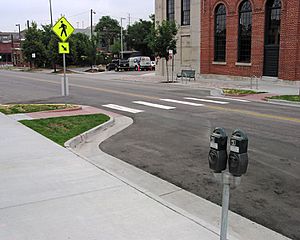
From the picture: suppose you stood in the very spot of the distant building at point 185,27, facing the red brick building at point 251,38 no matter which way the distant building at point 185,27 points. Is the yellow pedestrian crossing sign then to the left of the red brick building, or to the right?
right

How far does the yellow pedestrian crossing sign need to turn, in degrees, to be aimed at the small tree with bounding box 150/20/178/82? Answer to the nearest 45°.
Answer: approximately 135° to its left

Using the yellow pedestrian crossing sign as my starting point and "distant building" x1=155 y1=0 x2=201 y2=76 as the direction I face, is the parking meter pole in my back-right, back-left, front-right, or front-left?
back-right

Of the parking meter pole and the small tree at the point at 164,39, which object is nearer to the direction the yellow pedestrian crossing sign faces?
the parking meter pole

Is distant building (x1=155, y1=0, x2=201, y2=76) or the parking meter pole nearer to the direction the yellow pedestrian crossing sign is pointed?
the parking meter pole

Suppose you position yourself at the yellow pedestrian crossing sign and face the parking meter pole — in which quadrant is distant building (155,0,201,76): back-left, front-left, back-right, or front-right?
back-left

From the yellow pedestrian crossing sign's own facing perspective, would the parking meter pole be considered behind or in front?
in front

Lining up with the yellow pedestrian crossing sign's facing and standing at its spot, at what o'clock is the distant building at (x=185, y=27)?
The distant building is roughly at 7 o'clock from the yellow pedestrian crossing sign.

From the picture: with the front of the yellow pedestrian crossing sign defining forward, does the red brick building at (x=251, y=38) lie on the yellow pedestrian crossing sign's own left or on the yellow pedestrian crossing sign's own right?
on the yellow pedestrian crossing sign's own left

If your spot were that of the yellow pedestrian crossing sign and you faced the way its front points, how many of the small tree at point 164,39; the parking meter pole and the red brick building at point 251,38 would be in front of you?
1

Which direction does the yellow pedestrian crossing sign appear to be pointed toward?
toward the camera
